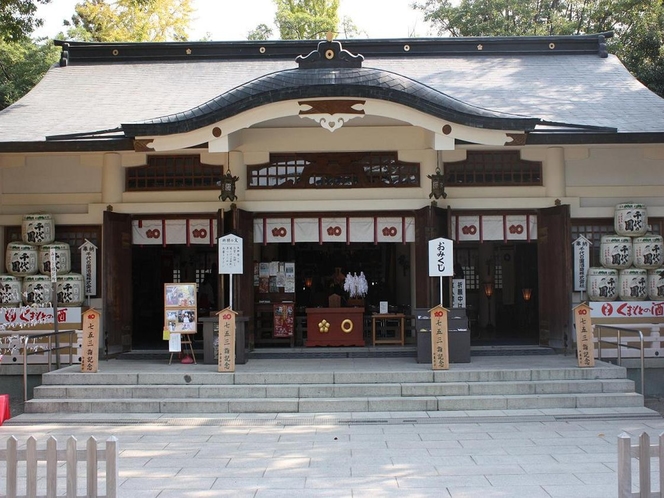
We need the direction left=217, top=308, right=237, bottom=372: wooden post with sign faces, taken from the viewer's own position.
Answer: facing the viewer

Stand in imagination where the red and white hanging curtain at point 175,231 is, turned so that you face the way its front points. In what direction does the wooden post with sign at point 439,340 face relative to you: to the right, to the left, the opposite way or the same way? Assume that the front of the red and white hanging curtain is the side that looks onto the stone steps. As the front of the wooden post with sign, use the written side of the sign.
the same way

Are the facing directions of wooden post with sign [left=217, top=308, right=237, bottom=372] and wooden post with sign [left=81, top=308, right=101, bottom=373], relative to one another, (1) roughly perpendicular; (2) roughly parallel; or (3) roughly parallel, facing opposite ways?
roughly parallel

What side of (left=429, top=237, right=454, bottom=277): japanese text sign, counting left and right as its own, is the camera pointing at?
front

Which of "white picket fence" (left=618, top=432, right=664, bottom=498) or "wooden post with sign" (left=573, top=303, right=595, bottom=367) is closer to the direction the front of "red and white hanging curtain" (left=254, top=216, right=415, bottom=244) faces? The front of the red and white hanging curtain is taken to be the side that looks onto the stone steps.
the white picket fence

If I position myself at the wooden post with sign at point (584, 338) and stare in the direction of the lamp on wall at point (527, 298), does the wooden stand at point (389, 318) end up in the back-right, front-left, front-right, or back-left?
front-left

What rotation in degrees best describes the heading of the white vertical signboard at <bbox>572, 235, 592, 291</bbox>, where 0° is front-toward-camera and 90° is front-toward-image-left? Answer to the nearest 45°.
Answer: approximately 0°

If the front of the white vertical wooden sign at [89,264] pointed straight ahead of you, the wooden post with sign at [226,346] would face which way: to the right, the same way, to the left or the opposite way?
the same way

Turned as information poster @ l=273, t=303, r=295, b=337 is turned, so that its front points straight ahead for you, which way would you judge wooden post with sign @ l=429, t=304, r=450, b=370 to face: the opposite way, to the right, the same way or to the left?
the same way

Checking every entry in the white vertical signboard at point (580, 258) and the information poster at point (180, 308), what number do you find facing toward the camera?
2

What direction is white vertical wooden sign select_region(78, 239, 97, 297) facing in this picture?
toward the camera
